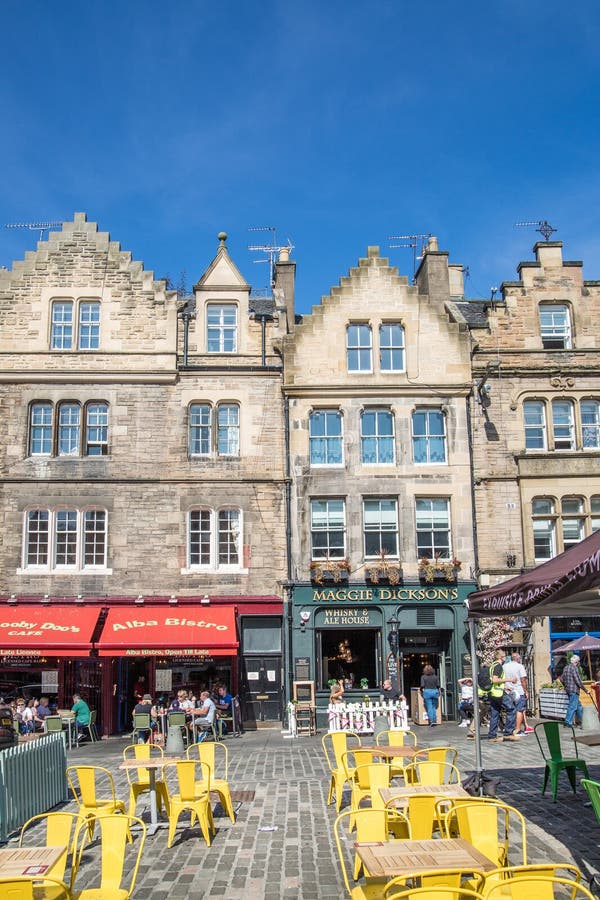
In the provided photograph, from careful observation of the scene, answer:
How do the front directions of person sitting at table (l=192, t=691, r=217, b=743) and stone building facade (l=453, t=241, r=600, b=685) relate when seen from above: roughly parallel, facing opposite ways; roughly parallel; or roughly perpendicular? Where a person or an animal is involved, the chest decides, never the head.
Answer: roughly perpendicular

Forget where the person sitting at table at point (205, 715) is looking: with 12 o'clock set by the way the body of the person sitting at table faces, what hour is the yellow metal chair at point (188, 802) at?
The yellow metal chair is roughly at 9 o'clock from the person sitting at table.

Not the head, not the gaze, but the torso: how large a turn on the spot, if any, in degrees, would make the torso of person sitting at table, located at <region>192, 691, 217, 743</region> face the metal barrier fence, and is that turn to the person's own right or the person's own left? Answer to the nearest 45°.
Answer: approximately 90° to the person's own left

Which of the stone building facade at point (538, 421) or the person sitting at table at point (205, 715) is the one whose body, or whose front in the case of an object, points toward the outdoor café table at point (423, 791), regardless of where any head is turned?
the stone building facade

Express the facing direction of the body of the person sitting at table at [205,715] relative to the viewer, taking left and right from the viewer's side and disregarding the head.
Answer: facing to the left of the viewer

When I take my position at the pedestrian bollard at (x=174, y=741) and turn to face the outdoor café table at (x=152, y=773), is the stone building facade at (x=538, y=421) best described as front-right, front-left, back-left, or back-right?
back-left

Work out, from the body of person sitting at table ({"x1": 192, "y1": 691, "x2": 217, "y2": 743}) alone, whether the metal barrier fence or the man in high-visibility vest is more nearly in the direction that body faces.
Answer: the metal barrier fence

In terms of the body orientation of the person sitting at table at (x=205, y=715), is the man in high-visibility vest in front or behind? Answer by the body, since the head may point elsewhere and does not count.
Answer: behind

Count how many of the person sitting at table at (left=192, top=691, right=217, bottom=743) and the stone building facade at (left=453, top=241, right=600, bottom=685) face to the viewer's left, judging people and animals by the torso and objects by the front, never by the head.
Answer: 1

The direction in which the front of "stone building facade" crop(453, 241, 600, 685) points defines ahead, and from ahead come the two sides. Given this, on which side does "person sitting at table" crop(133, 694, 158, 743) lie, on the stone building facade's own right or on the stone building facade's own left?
on the stone building facade's own right

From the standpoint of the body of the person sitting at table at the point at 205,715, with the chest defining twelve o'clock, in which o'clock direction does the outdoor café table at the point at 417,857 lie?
The outdoor café table is roughly at 9 o'clock from the person sitting at table.
